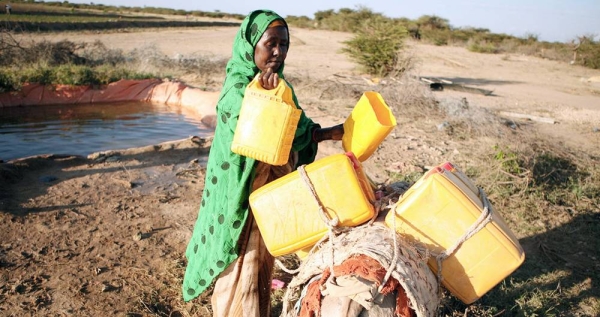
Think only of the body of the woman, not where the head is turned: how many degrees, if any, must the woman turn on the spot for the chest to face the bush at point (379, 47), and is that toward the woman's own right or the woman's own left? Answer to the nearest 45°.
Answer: approximately 90° to the woman's own left

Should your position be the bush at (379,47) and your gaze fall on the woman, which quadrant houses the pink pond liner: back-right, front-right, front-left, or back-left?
front-right

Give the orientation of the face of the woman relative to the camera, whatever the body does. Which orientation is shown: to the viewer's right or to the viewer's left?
to the viewer's right

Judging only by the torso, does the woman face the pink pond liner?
no

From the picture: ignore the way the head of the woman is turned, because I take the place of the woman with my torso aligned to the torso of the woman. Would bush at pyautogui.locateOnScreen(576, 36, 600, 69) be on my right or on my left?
on my left

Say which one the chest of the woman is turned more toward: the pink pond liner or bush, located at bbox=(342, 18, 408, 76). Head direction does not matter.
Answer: the bush
